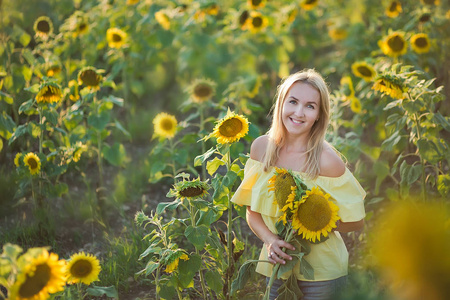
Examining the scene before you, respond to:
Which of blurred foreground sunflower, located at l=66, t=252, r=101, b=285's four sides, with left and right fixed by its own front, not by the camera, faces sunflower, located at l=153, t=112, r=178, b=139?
back

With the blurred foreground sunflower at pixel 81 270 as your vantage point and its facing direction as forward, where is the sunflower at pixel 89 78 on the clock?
The sunflower is roughly at 6 o'clock from the blurred foreground sunflower.

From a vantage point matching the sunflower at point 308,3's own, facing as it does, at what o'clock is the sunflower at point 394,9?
the sunflower at point 394,9 is roughly at 10 o'clock from the sunflower at point 308,3.

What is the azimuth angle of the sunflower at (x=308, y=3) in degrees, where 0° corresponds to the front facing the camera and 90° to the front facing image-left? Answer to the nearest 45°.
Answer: approximately 0°

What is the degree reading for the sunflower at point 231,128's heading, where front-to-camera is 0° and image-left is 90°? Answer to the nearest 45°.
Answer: approximately 0°

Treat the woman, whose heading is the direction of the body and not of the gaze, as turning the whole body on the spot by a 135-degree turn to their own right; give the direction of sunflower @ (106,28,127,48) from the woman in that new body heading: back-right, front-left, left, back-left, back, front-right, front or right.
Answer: front
